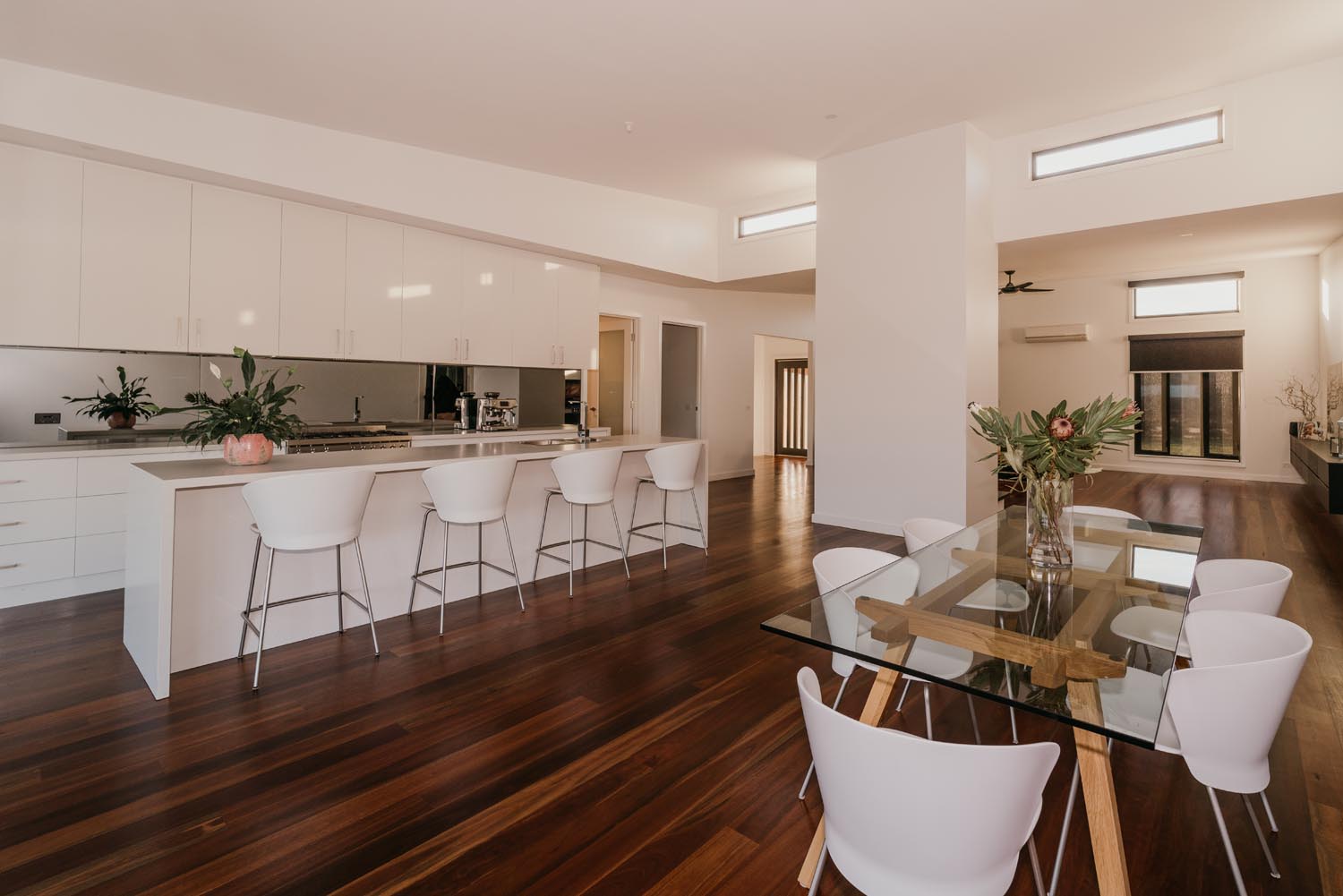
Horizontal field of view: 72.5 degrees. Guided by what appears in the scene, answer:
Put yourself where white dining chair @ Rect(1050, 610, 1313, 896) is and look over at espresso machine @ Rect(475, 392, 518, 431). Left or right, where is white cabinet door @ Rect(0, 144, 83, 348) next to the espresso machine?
left

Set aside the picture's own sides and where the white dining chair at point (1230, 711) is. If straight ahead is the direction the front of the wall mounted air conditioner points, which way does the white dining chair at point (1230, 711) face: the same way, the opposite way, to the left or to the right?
to the right

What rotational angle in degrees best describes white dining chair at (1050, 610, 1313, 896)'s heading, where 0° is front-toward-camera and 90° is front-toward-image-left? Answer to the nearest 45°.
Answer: approximately 90°
